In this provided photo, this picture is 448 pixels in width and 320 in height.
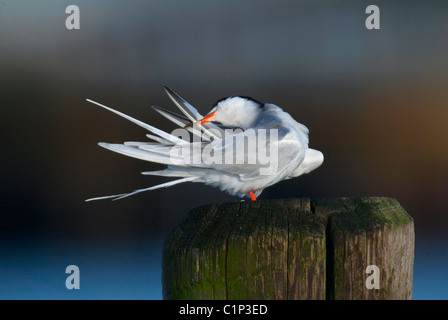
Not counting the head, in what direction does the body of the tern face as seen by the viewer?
to the viewer's right
